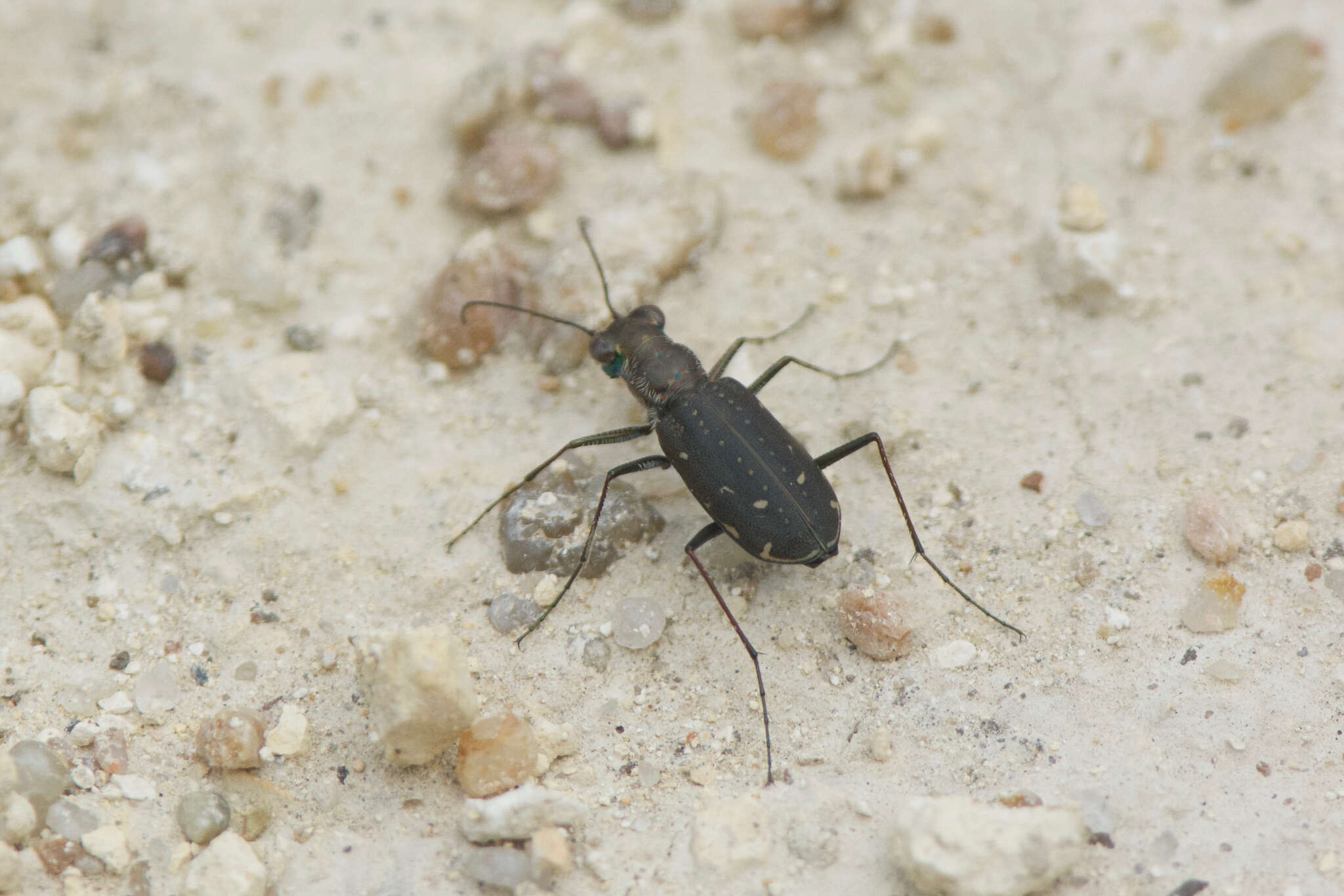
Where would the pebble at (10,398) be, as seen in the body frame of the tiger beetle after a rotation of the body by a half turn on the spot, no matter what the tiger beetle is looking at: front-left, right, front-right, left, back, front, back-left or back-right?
back-right

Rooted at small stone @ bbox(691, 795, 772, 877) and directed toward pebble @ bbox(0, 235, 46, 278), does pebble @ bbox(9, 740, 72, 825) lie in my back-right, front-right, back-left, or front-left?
front-left

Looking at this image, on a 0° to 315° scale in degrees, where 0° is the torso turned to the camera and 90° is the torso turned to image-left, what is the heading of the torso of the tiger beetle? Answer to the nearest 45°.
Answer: approximately 135°

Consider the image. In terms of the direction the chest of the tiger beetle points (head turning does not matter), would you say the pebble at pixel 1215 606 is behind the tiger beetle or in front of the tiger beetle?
behind

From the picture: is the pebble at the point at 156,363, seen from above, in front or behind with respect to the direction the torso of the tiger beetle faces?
in front

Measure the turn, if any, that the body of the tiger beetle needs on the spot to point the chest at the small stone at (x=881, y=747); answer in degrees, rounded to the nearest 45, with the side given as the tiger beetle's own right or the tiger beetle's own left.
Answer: approximately 180°

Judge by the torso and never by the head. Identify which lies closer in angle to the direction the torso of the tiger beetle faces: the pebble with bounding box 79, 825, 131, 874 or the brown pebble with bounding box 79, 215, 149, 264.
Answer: the brown pebble

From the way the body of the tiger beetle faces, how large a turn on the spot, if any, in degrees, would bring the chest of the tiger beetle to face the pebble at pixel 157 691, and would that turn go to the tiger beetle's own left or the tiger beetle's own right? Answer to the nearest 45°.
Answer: approximately 45° to the tiger beetle's own left

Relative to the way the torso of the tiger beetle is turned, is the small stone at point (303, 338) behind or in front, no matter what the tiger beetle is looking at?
in front

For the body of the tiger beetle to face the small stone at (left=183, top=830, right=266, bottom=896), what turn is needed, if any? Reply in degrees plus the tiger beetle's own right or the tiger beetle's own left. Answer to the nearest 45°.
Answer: approximately 90° to the tiger beetle's own left

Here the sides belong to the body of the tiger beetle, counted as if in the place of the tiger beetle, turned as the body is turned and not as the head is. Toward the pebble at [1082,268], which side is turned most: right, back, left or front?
right

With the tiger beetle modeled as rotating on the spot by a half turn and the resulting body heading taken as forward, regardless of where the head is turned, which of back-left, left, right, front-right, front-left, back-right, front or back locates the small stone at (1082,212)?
left

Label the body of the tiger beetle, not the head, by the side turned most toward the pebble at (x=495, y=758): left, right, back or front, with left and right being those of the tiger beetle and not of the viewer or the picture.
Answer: left

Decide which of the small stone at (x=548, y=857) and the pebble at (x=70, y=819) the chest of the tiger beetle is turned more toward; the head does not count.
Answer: the pebble

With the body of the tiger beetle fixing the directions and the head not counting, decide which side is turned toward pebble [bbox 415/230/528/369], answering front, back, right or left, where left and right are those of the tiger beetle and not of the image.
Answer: front
